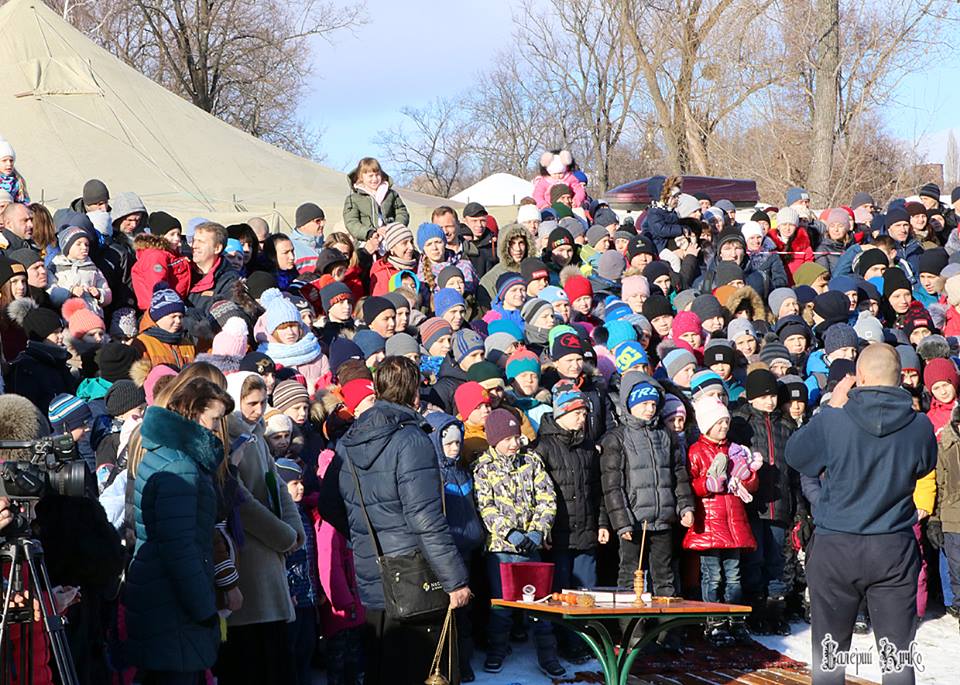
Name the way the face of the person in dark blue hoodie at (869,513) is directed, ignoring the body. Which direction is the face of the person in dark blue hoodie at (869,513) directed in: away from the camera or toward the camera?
away from the camera

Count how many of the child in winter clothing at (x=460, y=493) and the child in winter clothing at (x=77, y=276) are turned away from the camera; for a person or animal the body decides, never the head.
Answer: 0

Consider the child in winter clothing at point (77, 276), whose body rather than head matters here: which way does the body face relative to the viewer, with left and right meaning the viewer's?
facing the viewer and to the right of the viewer

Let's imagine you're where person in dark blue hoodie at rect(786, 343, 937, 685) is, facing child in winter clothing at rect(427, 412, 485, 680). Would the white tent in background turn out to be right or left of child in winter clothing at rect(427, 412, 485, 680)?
right

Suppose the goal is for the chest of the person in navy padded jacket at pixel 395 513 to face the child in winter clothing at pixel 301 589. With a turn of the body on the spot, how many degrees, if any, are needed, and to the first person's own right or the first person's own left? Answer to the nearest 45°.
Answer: approximately 90° to the first person's own left

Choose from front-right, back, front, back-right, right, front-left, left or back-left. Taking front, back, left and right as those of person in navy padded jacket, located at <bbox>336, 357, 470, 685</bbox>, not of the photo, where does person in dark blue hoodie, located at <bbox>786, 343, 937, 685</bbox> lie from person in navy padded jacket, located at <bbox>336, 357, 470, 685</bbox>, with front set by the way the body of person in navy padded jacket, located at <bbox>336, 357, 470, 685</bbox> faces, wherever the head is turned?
front-right

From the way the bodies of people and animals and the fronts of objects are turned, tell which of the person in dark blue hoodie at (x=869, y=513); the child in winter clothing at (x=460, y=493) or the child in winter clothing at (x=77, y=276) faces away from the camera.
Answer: the person in dark blue hoodie

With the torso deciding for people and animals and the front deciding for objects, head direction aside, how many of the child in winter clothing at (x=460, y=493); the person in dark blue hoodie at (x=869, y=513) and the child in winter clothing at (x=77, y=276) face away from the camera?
1

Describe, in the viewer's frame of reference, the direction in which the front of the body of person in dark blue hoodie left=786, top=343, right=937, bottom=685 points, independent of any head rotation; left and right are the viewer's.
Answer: facing away from the viewer

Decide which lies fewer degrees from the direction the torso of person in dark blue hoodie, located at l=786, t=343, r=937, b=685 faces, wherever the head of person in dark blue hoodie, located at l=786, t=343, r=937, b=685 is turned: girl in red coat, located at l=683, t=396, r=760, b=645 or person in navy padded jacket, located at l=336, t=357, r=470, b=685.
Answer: the girl in red coat

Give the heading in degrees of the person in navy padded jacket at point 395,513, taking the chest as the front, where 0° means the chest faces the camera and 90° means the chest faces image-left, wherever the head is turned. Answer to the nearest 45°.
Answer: approximately 225°

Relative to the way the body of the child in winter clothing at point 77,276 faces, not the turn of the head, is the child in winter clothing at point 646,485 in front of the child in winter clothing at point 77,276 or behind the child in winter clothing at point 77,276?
in front
